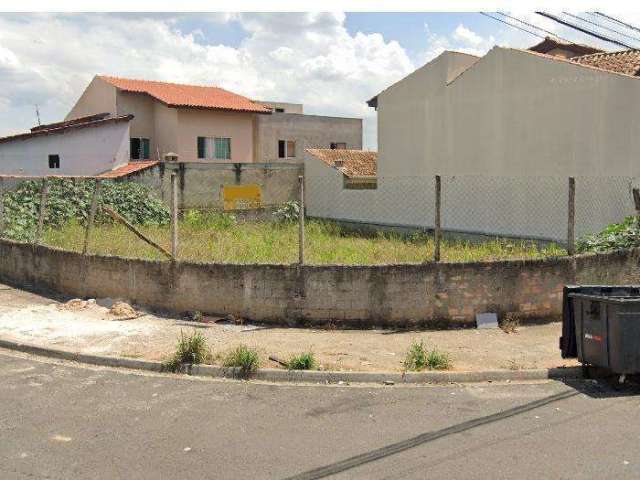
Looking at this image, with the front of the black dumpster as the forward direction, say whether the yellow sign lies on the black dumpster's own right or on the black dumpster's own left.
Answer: on the black dumpster's own right

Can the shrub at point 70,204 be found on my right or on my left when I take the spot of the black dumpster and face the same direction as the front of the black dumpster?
on my right

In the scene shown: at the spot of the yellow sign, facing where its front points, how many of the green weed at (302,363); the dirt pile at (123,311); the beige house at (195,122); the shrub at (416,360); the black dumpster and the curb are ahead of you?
5

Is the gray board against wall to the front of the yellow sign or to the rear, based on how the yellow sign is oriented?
to the front

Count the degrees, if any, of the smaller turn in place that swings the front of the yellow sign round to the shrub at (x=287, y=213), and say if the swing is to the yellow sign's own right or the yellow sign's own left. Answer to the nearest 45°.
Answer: approximately 45° to the yellow sign's own left

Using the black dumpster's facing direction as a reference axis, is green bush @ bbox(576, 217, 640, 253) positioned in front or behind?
behind

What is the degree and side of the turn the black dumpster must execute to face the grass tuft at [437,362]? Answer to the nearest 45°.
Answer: approximately 45° to its right

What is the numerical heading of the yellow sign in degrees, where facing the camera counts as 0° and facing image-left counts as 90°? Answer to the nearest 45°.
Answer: approximately 0°

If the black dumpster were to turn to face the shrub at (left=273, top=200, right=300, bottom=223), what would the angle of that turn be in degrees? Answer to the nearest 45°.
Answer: approximately 90° to its right

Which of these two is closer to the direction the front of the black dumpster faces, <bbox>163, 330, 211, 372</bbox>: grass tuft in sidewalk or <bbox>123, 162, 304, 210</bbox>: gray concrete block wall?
the grass tuft in sidewalk

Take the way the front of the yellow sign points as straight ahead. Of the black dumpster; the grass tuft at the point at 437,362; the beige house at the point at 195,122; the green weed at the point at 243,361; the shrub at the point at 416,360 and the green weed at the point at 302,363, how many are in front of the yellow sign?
5
